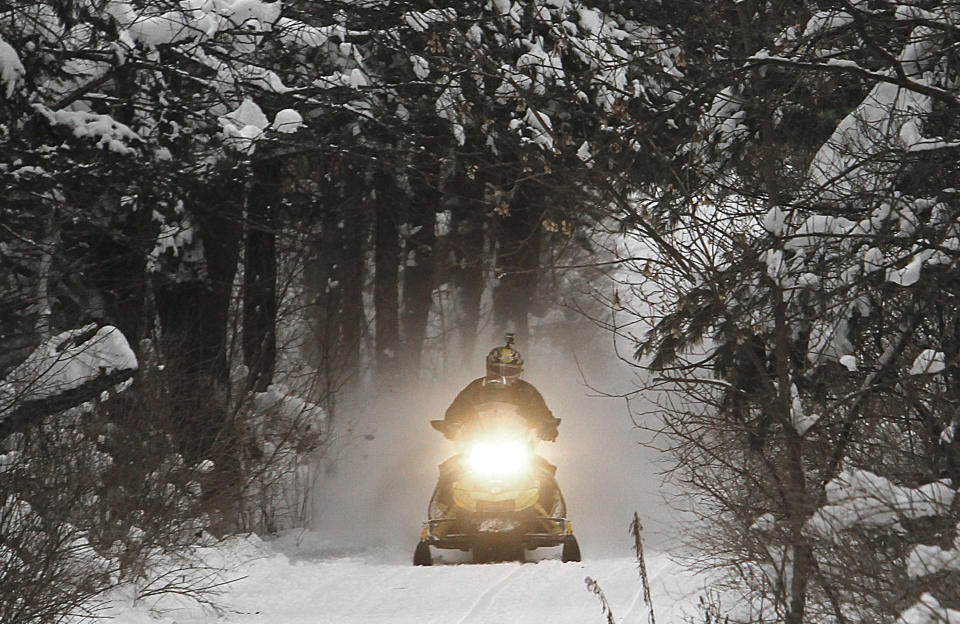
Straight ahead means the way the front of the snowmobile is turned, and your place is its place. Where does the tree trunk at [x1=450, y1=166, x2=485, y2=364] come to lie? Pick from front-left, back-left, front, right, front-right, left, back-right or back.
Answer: back

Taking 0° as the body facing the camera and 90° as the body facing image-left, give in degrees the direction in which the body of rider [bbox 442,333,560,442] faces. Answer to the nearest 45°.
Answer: approximately 0°

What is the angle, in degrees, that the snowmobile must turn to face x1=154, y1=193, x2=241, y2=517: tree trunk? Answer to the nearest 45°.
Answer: approximately 90° to its right

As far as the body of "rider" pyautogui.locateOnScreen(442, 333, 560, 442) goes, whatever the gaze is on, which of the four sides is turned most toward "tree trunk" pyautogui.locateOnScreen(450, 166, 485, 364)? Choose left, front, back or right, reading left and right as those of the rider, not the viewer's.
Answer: back

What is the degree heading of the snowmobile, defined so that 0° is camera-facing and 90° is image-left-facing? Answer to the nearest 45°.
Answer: approximately 0°

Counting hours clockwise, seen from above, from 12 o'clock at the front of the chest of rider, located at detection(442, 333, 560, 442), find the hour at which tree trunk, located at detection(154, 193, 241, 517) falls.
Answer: The tree trunk is roughly at 3 o'clock from the rider.
